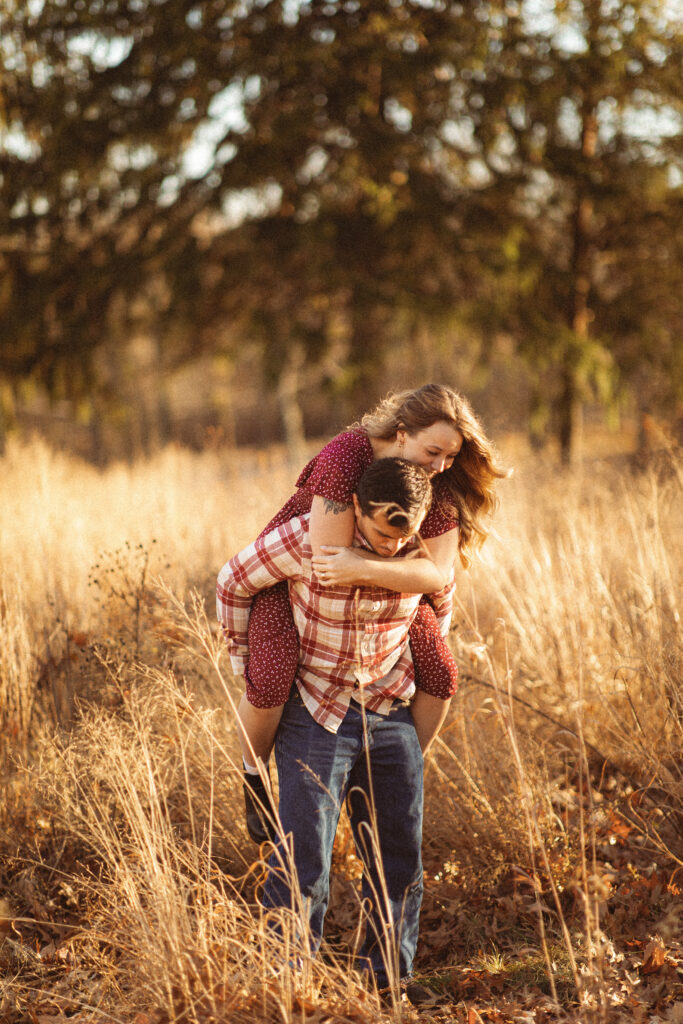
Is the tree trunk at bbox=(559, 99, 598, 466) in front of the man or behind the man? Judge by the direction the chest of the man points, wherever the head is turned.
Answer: behind

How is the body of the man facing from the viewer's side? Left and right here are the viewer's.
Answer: facing the viewer

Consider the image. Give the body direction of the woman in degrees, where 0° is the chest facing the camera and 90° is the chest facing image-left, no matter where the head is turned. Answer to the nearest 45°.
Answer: approximately 315°

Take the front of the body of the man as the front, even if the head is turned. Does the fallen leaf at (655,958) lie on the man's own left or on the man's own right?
on the man's own left
